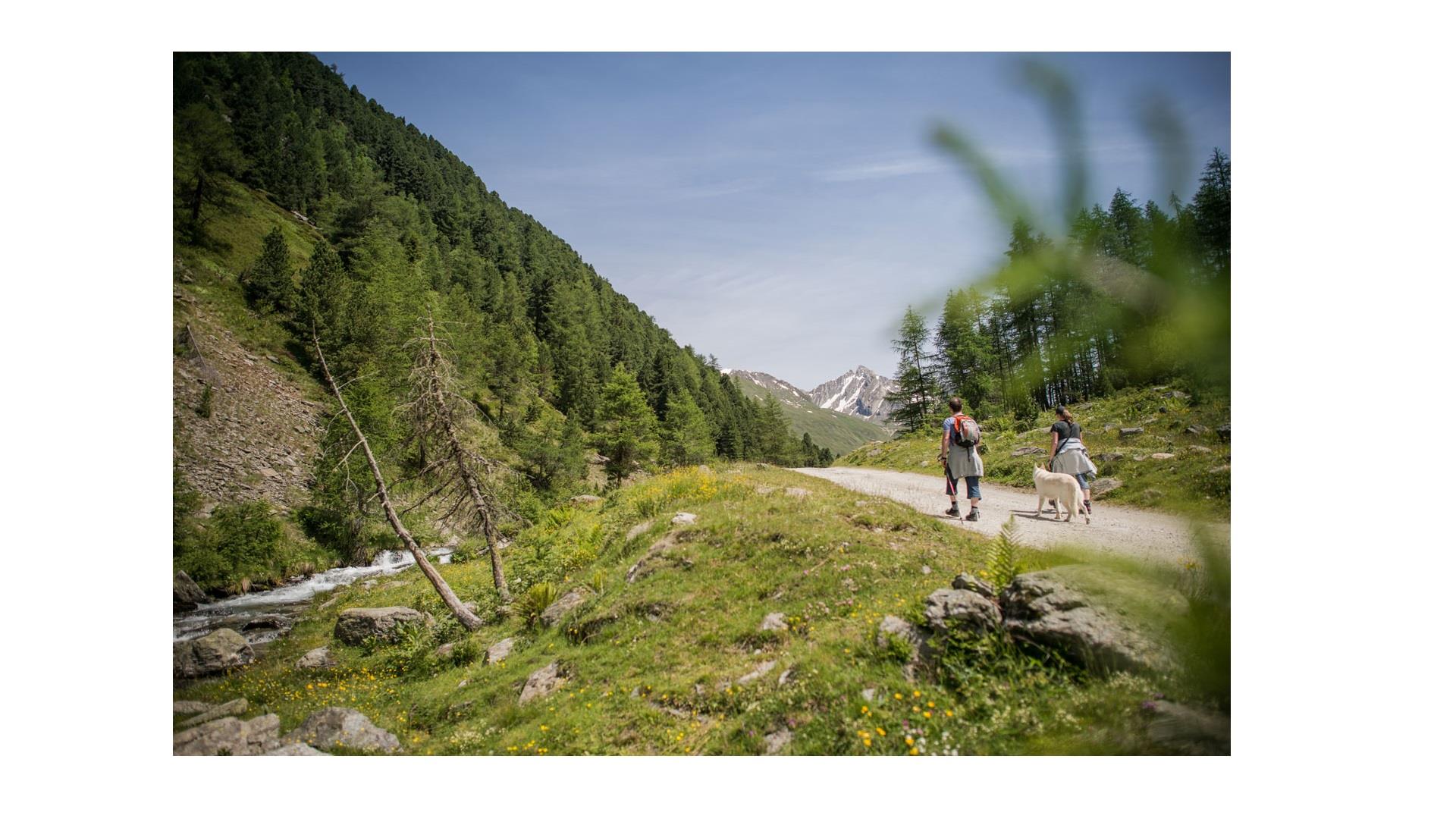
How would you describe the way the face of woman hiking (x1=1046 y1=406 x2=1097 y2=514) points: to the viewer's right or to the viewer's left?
to the viewer's left

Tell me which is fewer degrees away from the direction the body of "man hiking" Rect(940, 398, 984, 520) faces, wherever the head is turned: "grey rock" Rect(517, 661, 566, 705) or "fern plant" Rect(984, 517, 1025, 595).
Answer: the grey rock

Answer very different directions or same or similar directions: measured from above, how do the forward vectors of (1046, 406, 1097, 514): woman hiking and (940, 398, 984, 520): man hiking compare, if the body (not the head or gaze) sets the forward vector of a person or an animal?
same or similar directions

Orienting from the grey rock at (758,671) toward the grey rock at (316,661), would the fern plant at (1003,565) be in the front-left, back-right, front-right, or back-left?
back-right

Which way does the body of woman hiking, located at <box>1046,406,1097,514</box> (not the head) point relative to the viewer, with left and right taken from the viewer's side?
facing away from the viewer and to the left of the viewer

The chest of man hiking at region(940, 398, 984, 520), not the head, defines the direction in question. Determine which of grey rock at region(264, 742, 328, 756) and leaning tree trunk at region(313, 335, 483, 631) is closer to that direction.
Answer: the leaning tree trunk

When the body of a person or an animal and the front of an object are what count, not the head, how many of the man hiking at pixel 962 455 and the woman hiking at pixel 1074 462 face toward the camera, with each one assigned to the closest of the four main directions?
0

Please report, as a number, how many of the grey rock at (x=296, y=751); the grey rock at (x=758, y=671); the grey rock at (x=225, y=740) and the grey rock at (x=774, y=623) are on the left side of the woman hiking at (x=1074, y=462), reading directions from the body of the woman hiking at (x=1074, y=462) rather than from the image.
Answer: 4
